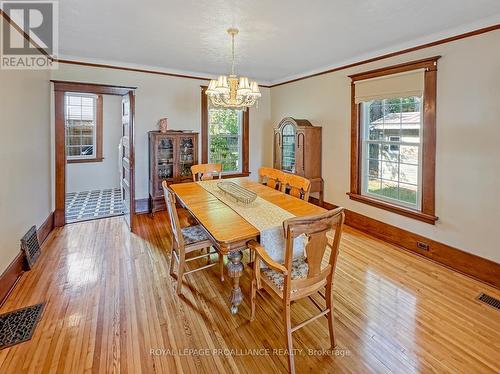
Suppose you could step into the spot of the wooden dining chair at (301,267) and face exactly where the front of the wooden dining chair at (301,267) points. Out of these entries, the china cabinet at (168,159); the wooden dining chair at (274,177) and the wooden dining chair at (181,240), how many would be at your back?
0

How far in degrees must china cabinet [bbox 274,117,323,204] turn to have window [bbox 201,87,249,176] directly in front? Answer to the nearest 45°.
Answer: approximately 90° to its right

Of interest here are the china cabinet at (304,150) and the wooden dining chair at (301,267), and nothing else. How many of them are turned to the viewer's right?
0

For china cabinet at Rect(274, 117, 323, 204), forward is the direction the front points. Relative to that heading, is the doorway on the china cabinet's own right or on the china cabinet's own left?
on the china cabinet's own right

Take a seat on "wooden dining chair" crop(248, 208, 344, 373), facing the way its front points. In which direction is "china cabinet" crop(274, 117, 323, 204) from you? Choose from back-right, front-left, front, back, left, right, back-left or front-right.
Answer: front-right

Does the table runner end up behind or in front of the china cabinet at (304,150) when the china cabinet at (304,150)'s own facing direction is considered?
in front

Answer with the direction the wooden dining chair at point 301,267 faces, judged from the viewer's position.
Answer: facing away from the viewer and to the left of the viewer

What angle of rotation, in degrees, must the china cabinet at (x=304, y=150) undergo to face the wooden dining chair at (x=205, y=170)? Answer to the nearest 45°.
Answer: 0° — it already faces it

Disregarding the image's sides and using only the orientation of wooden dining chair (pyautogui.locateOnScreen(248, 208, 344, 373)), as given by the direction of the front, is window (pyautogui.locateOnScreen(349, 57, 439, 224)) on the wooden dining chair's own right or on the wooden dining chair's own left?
on the wooden dining chair's own right

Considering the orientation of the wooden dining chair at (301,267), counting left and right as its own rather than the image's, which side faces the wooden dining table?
front
